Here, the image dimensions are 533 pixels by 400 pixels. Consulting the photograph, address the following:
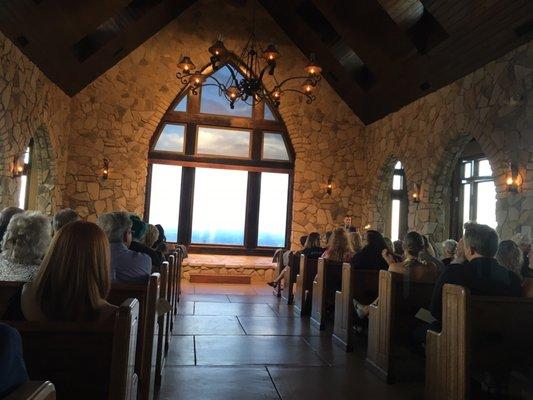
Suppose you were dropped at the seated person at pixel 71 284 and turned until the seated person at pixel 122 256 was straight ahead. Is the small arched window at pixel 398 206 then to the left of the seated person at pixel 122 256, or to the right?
right

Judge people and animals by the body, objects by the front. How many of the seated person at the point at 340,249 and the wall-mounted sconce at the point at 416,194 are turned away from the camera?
1

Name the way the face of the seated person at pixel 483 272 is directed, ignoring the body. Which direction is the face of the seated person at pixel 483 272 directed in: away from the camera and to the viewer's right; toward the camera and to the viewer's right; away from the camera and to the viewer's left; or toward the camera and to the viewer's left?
away from the camera and to the viewer's left

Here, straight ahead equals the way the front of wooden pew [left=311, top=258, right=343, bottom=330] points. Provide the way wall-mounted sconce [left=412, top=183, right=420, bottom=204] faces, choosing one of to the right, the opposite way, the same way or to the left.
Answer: to the left

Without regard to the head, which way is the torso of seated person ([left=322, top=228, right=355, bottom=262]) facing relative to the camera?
away from the camera

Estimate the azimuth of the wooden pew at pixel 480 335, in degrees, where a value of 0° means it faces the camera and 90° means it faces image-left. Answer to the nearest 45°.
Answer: approximately 135°

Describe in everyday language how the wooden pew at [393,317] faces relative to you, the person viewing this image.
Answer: facing away from the viewer and to the left of the viewer

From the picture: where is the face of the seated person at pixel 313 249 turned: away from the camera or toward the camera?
away from the camera

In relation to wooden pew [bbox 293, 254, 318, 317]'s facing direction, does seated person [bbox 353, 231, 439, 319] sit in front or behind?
behind

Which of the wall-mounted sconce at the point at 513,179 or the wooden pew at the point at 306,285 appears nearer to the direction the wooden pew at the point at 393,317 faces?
the wooden pew

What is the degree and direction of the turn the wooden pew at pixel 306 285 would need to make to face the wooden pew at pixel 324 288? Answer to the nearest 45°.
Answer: approximately 135° to its left

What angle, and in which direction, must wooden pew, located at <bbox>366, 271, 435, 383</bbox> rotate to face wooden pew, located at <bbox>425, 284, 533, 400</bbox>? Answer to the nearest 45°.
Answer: approximately 180°

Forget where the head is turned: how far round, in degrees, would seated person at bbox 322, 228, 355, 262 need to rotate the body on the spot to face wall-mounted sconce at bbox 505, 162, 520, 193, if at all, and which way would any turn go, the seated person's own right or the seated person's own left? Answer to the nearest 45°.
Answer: approximately 90° to the seated person's own right

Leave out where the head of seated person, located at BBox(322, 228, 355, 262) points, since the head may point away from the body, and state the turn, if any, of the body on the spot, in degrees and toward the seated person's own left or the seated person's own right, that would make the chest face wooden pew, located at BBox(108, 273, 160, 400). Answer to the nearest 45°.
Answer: approximately 180°

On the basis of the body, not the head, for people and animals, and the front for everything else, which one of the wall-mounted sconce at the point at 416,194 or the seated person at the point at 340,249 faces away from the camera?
the seated person

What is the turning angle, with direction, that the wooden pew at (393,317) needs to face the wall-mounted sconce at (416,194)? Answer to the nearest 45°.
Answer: approximately 45° to its right

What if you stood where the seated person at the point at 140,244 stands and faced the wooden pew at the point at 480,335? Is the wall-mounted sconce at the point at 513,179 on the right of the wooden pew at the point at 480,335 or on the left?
left

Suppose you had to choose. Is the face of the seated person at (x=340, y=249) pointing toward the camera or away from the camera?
away from the camera

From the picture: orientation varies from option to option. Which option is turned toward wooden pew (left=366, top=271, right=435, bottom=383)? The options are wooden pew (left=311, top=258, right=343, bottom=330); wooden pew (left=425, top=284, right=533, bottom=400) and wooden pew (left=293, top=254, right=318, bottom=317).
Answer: wooden pew (left=425, top=284, right=533, bottom=400)
